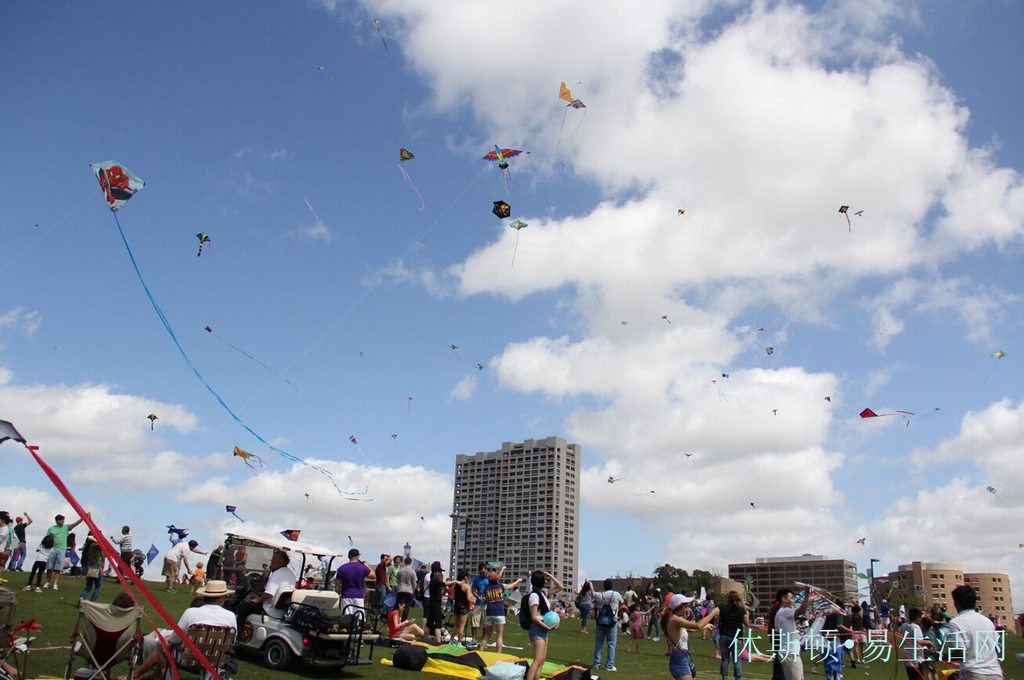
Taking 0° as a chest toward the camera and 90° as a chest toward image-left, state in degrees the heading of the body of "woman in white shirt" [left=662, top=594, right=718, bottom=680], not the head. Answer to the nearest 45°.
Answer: approximately 270°

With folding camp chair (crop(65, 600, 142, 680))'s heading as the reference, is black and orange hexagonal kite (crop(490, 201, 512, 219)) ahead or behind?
ahead

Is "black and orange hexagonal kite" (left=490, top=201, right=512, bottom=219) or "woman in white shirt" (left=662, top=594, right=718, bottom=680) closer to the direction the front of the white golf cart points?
the black and orange hexagonal kite

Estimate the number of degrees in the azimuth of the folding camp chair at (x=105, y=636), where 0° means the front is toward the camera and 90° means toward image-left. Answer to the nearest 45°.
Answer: approximately 180°

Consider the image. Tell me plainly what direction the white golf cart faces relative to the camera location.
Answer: facing away from the viewer and to the left of the viewer

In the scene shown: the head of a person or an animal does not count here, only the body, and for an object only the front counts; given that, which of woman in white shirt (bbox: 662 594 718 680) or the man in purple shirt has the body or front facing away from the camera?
the man in purple shirt

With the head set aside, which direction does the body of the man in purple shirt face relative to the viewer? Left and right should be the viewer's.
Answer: facing away from the viewer
